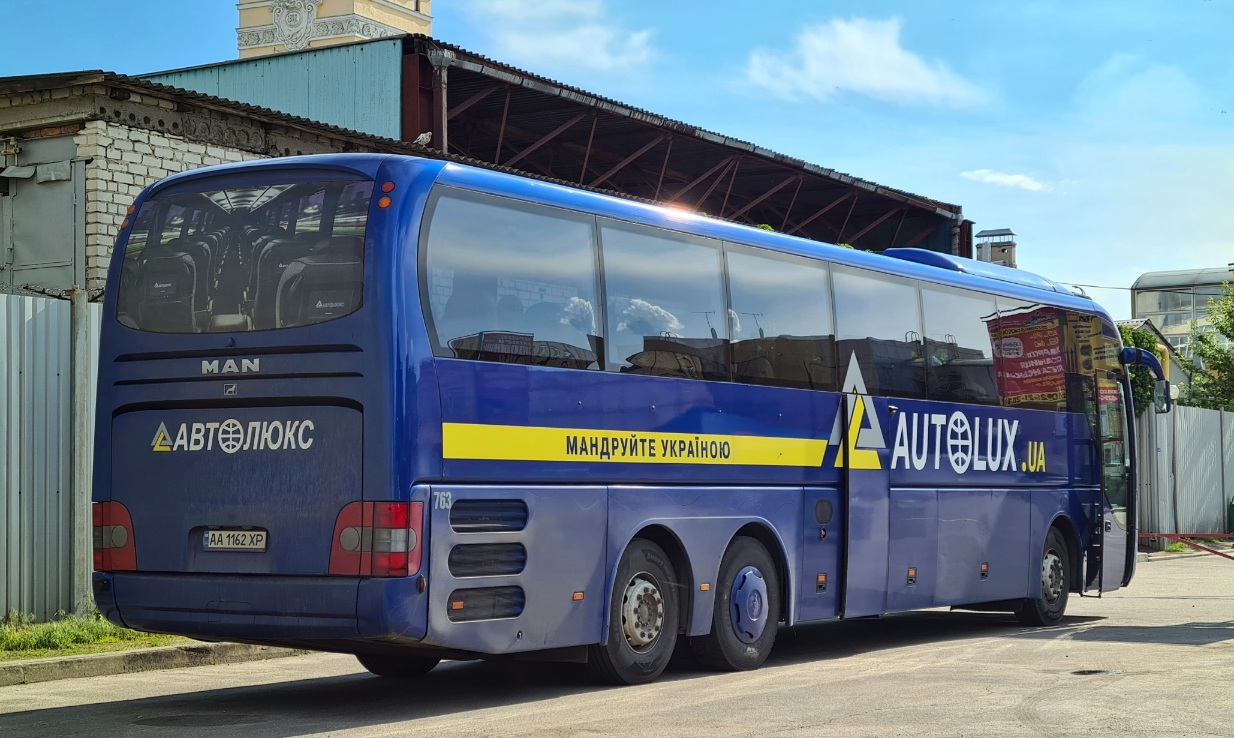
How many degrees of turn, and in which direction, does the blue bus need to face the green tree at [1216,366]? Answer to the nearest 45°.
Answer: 0° — it already faces it

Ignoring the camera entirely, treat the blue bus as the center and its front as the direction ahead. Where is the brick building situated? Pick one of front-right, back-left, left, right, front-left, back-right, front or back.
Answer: left

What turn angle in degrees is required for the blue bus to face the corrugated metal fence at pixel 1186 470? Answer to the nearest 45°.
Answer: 0° — it already faces it

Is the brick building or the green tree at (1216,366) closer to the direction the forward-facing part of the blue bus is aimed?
the green tree

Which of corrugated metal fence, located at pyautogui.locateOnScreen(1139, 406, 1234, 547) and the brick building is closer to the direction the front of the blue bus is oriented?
the corrugated metal fence

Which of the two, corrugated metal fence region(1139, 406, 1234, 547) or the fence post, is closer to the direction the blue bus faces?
the corrugated metal fence

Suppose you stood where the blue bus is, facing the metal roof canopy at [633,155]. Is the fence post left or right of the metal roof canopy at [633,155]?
left

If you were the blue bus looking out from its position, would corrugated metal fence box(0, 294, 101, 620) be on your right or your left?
on your left

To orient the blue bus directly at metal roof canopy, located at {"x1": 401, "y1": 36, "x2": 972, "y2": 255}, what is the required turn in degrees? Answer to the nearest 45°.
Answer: approximately 45° to its left

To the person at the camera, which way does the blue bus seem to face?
facing away from the viewer and to the right of the viewer
